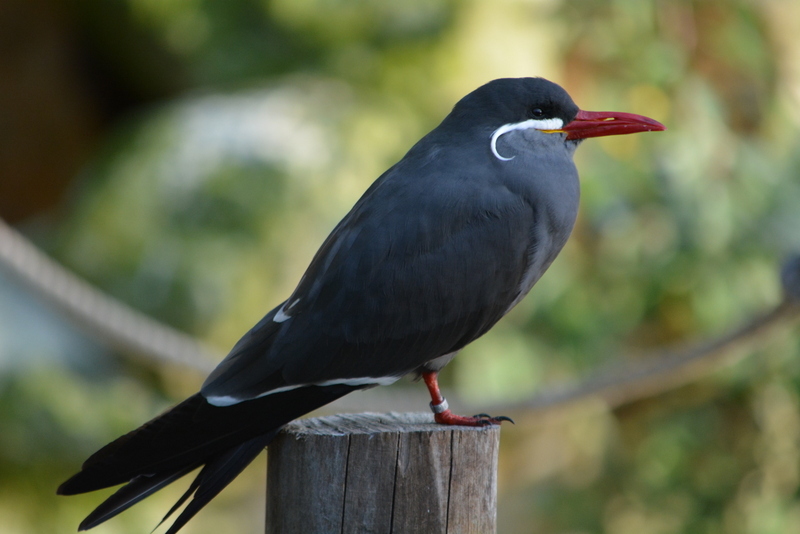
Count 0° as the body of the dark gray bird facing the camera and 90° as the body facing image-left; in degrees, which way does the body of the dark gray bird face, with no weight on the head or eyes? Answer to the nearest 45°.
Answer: approximately 270°

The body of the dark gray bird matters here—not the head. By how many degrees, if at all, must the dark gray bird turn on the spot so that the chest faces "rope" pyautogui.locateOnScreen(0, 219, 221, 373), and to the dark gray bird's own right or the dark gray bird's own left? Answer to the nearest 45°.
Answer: approximately 135° to the dark gray bird's own left
